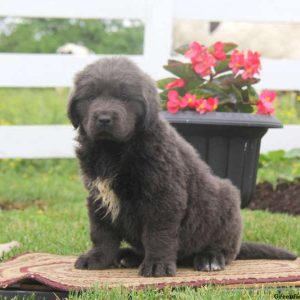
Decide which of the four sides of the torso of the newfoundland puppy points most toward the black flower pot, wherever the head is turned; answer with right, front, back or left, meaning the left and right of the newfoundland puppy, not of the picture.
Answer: back

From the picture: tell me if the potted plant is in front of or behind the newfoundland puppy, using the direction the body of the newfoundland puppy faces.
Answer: behind

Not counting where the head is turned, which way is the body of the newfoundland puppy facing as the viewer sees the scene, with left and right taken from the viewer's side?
facing the viewer and to the left of the viewer

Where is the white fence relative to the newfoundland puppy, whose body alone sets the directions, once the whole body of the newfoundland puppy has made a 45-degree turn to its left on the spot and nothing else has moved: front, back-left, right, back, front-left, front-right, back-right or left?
back
